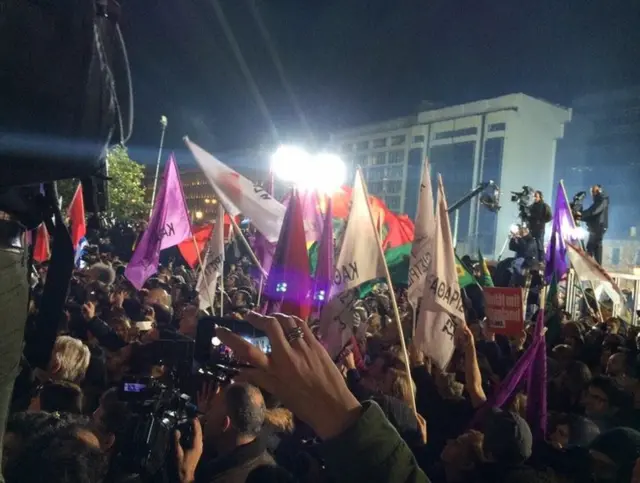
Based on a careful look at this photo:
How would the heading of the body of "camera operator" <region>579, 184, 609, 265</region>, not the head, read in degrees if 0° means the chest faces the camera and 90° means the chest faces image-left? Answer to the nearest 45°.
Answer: approximately 90°

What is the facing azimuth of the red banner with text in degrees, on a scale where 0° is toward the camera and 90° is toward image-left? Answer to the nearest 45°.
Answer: approximately 0°

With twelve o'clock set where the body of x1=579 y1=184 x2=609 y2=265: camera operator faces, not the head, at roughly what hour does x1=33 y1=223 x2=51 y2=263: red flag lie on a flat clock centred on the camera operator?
The red flag is roughly at 10 o'clock from the camera operator.

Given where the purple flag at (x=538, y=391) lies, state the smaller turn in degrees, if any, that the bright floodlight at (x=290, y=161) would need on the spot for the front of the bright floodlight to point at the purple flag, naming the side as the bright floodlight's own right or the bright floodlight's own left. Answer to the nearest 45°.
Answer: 0° — it already faces it

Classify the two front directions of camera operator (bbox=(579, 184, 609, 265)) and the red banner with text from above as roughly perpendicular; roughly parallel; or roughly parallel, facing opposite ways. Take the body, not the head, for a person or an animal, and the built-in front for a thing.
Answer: roughly perpendicular

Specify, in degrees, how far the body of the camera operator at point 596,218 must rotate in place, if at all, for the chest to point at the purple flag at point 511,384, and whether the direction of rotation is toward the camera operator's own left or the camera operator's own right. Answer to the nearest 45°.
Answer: approximately 90° to the camera operator's own left

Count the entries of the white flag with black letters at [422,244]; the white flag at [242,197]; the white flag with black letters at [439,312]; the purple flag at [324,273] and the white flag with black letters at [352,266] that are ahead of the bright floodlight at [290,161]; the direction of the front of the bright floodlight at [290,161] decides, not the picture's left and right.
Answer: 5

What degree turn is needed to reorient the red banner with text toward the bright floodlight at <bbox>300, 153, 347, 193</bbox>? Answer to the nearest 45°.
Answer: approximately 135° to its right

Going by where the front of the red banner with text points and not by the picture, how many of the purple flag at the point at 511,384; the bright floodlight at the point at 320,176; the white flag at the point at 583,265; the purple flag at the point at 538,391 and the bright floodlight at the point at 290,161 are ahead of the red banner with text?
2

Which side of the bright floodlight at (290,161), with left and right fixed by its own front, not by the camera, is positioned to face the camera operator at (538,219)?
left
